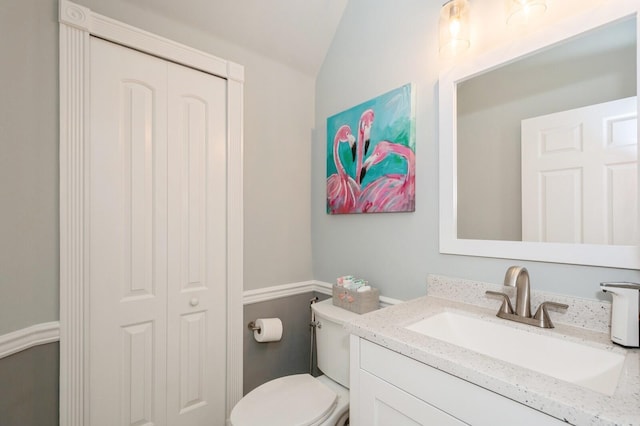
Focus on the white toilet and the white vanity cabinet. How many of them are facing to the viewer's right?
0

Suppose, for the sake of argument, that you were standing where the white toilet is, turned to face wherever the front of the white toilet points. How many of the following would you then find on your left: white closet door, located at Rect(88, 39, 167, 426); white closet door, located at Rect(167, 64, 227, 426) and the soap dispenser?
1

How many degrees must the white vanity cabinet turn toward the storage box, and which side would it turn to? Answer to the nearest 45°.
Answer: approximately 90° to its right

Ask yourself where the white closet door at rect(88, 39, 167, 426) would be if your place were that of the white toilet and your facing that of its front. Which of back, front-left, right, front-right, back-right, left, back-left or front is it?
front-right

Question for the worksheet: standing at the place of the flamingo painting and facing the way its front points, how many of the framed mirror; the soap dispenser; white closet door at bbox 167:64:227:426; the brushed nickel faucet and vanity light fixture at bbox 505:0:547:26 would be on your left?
4

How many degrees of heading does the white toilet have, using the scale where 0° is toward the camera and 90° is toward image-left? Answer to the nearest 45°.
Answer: approximately 45°

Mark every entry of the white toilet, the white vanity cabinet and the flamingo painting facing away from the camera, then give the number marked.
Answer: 0

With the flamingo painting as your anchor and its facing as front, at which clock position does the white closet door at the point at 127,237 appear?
The white closet door is roughly at 1 o'clock from the flamingo painting.

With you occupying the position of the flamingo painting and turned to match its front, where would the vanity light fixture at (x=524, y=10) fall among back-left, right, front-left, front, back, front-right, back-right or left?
left

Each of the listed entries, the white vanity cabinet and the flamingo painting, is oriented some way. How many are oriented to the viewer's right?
0
